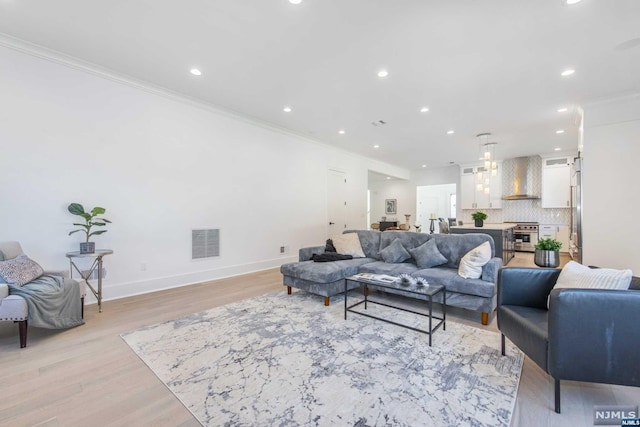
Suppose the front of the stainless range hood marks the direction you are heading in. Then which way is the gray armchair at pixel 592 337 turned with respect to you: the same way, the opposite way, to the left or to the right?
to the right

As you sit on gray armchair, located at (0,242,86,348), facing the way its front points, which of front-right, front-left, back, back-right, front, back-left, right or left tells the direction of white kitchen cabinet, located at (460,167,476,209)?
front-left

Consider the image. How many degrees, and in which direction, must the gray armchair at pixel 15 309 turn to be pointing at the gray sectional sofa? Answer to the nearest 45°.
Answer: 0° — it already faces it

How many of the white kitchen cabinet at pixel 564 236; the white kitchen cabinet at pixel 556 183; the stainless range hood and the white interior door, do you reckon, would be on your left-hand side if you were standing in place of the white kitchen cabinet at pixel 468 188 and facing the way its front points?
3

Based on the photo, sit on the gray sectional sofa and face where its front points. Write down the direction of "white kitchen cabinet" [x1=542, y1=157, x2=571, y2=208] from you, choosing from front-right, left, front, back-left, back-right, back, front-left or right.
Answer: back

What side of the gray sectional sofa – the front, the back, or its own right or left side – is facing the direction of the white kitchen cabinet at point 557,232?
back

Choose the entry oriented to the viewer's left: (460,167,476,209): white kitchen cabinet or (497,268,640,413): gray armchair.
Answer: the gray armchair

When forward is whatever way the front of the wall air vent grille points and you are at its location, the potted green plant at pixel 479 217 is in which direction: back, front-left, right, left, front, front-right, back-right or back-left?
front-left

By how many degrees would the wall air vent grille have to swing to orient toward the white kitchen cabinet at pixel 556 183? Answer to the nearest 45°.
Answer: approximately 45° to its left

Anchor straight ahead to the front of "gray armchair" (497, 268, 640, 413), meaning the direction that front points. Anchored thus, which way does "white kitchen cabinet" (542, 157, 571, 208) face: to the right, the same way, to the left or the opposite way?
to the left

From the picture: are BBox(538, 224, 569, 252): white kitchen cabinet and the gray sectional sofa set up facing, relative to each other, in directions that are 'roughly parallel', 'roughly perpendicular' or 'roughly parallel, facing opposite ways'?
roughly parallel

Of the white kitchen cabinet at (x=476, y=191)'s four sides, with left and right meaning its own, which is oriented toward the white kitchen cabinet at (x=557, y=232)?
left

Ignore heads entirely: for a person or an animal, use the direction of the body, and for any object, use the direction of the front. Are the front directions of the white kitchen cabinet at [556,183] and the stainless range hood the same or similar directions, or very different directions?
same or similar directions

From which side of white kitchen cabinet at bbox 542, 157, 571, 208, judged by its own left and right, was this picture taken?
front

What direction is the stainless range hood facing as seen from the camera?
toward the camera

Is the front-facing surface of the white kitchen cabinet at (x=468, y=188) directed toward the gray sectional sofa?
yes

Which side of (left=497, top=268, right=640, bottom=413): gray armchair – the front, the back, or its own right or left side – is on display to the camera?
left

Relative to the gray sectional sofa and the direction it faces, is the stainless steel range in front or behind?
behind

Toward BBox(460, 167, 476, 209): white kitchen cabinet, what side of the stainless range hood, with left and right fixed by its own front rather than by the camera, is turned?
right

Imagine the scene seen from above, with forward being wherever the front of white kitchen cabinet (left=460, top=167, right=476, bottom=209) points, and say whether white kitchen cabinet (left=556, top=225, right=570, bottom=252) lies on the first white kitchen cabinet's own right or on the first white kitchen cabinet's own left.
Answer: on the first white kitchen cabinet's own left

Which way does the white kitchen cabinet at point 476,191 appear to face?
toward the camera

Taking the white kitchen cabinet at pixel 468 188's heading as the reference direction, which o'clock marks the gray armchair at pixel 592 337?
The gray armchair is roughly at 12 o'clock from the white kitchen cabinet.
